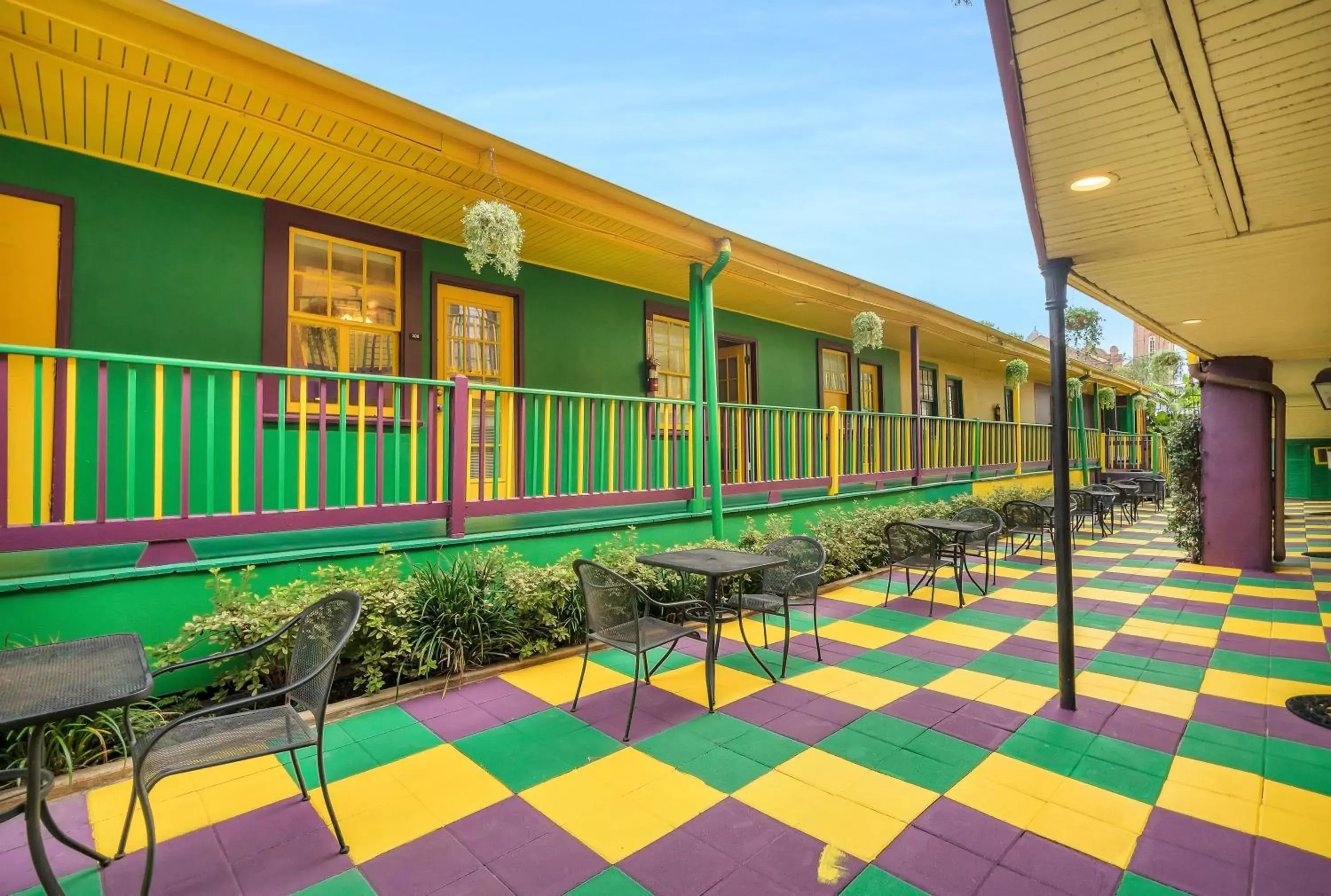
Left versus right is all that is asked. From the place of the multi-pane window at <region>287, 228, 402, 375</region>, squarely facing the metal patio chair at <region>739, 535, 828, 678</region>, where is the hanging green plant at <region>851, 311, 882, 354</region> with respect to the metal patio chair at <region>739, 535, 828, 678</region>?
left

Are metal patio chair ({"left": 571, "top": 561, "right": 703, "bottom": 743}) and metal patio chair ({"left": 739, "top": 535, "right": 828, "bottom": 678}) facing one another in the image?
yes

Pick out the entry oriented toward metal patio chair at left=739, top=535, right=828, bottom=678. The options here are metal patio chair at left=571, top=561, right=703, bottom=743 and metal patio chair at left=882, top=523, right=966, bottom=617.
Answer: metal patio chair at left=571, top=561, right=703, bottom=743

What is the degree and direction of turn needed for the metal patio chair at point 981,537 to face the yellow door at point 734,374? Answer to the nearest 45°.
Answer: approximately 90° to its right

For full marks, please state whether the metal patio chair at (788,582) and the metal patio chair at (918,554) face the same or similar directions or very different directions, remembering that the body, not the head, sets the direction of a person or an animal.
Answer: very different directions

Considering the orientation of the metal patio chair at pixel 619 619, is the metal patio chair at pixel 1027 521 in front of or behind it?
in front

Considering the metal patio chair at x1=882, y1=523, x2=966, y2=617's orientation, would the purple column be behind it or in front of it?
in front

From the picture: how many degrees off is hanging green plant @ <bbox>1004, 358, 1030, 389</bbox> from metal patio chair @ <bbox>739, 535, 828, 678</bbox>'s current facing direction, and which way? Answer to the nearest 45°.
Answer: approximately 180°

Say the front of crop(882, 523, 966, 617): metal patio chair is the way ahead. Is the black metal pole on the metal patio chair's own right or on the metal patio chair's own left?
on the metal patio chair's own right

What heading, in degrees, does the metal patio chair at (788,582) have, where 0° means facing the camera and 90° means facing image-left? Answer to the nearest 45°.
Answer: approximately 45°

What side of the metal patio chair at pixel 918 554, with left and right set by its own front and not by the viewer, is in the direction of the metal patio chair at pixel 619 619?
back

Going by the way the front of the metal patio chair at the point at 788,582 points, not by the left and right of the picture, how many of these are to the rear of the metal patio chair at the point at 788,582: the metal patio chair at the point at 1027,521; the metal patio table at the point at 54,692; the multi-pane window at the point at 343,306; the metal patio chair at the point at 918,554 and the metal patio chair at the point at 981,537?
3

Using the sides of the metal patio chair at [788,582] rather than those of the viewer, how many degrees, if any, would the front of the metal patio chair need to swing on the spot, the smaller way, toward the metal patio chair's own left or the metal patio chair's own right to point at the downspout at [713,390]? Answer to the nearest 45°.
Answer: approximately 135° to the metal patio chair's own right

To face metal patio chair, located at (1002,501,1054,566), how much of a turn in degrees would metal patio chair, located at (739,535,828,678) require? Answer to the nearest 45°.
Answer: approximately 180°

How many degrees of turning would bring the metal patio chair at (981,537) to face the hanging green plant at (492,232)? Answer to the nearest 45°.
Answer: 0° — it already faces it

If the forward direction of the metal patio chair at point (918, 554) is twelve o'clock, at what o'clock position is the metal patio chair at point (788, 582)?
the metal patio chair at point (788, 582) is roughly at 5 o'clock from the metal patio chair at point (918, 554).
